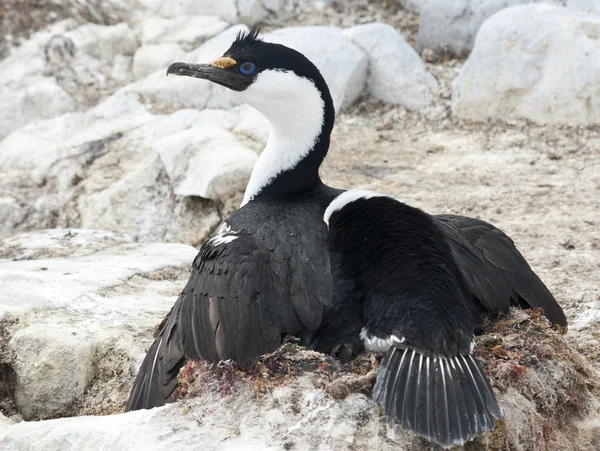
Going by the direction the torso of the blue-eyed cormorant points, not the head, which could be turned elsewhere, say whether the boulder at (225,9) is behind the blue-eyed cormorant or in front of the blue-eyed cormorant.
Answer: in front

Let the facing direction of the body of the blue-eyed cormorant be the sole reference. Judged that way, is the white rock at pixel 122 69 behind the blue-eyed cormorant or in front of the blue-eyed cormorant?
in front

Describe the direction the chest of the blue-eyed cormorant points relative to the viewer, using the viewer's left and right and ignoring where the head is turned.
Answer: facing away from the viewer and to the left of the viewer

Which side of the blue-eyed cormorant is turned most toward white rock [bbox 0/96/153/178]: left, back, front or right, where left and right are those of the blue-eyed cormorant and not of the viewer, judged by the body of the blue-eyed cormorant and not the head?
front

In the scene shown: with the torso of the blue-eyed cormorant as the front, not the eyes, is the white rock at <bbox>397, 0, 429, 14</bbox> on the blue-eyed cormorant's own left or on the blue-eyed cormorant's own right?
on the blue-eyed cormorant's own right

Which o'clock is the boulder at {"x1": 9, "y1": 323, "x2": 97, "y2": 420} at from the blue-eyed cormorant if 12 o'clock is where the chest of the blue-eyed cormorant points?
The boulder is roughly at 11 o'clock from the blue-eyed cormorant.

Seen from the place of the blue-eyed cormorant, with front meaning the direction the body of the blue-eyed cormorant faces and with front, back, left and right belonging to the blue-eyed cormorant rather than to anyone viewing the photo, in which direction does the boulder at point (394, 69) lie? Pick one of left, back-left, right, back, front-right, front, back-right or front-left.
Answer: front-right

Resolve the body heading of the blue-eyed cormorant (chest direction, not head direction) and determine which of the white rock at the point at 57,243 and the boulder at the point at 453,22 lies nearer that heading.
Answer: the white rock
